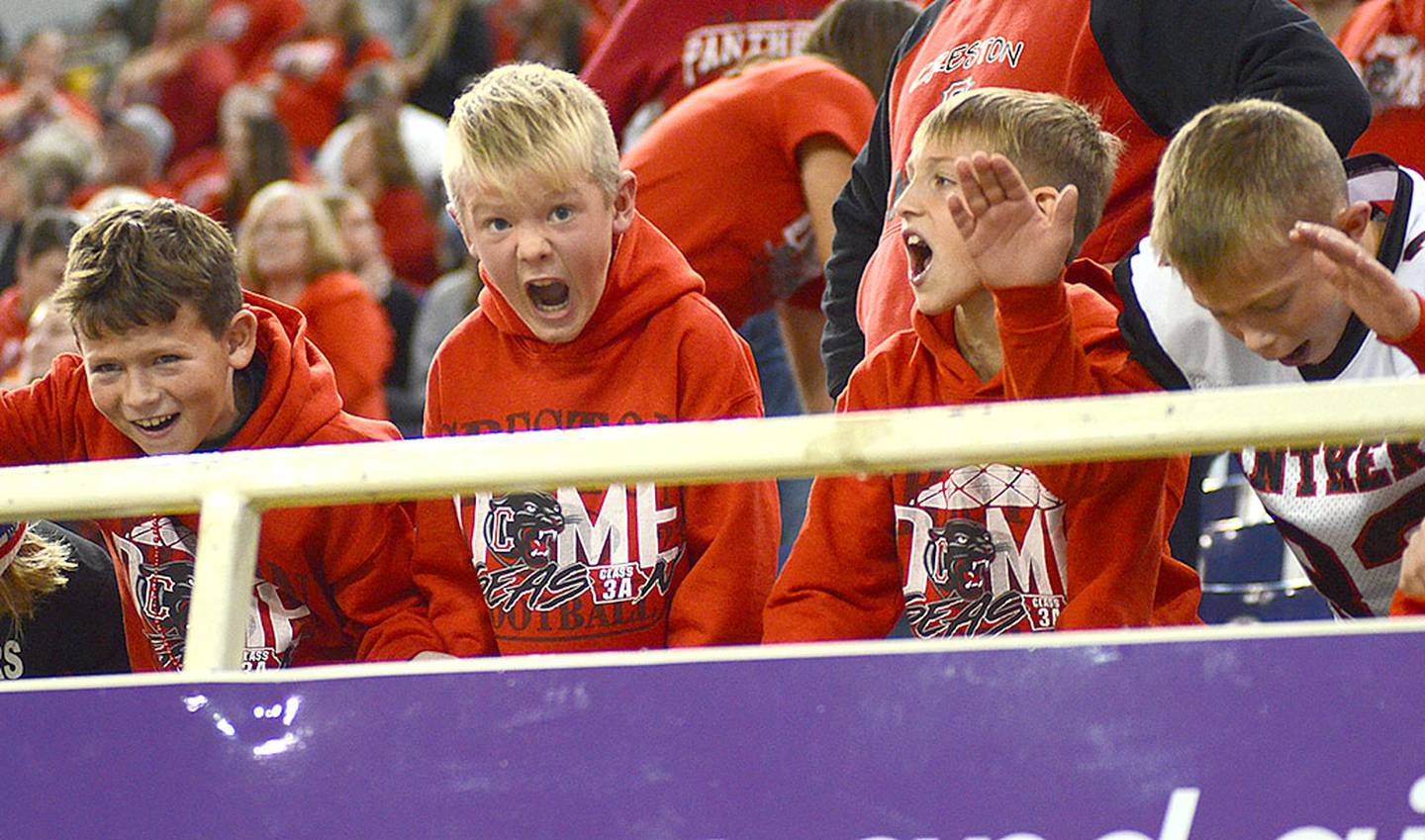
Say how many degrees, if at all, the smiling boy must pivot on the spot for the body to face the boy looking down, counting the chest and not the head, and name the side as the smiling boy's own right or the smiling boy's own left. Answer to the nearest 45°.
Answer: approximately 90° to the smiling boy's own left

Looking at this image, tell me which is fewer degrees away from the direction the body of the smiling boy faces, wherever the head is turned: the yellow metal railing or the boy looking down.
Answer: the yellow metal railing

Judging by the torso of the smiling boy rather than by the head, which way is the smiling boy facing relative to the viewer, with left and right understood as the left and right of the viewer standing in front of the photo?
facing the viewer and to the left of the viewer

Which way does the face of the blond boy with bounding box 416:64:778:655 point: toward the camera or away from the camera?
toward the camera

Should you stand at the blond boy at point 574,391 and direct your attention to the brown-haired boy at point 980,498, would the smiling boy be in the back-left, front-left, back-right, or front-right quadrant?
back-right

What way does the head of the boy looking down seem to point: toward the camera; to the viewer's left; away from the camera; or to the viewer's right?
toward the camera

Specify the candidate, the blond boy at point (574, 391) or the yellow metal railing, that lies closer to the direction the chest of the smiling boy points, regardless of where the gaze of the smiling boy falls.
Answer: the yellow metal railing

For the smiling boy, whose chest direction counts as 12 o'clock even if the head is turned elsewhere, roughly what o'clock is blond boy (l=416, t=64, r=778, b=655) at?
The blond boy is roughly at 8 o'clock from the smiling boy.

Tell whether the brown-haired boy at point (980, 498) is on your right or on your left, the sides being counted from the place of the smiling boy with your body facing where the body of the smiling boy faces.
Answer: on your left

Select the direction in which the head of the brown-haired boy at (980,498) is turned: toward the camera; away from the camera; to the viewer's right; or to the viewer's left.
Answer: to the viewer's left
